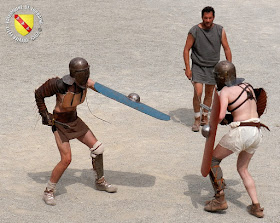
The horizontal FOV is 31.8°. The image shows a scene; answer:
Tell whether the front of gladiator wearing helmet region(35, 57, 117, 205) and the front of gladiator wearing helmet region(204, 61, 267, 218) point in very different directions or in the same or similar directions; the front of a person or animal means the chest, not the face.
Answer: very different directions

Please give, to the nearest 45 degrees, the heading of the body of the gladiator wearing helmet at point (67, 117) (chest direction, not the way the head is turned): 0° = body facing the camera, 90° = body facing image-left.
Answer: approximately 315°

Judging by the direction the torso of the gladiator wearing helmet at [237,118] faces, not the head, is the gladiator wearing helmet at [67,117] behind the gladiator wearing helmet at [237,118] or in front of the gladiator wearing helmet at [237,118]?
in front

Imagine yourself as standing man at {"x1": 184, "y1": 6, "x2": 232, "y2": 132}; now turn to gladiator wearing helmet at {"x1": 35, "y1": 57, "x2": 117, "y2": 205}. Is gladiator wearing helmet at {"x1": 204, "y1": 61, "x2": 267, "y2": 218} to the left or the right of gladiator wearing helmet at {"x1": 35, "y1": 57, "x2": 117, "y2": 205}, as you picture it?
left

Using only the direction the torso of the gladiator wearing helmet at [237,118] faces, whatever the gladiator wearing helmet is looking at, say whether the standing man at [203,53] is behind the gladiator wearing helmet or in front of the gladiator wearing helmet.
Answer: in front

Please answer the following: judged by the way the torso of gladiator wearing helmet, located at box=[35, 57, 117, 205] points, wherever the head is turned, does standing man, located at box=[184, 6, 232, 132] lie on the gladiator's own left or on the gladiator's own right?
on the gladiator's own left

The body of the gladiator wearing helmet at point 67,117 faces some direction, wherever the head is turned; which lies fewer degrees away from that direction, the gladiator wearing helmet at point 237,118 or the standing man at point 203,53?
the gladiator wearing helmet

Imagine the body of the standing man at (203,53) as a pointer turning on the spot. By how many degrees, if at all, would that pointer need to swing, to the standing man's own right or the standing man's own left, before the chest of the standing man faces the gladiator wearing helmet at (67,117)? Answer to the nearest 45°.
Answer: approximately 45° to the standing man's own right

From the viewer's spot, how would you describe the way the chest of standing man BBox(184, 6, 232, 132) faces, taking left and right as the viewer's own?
facing the viewer

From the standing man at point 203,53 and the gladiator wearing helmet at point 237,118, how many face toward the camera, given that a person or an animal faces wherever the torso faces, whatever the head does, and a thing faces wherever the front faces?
1

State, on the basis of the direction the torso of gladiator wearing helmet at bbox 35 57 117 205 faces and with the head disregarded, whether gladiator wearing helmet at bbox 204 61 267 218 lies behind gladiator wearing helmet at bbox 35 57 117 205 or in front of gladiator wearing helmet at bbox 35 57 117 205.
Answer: in front
